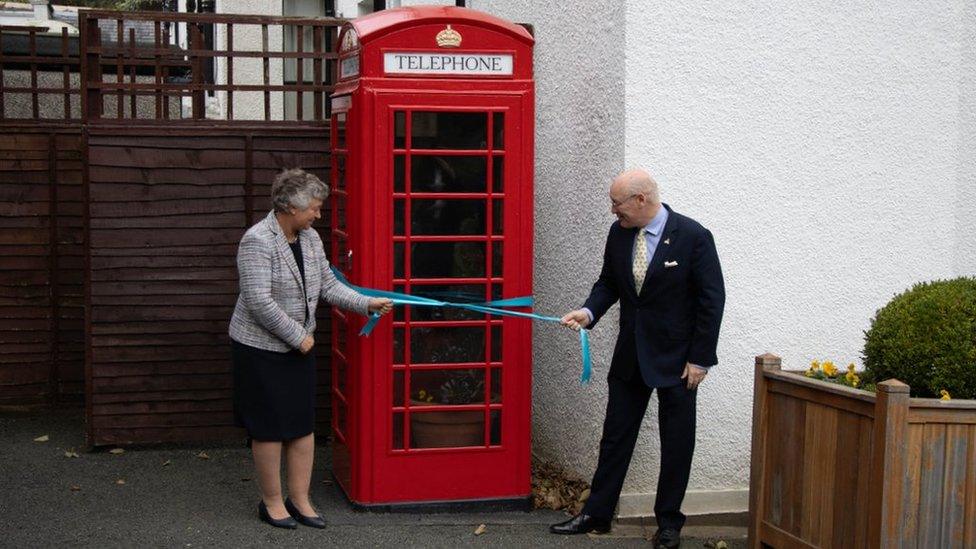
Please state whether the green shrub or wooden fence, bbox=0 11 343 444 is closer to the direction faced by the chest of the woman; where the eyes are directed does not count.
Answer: the green shrub

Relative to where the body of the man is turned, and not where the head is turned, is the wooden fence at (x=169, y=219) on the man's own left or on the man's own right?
on the man's own right

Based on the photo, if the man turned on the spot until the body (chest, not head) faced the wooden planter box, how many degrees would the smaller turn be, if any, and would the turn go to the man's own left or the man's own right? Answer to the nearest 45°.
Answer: approximately 90° to the man's own left

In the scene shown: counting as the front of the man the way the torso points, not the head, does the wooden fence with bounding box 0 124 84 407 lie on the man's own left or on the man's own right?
on the man's own right

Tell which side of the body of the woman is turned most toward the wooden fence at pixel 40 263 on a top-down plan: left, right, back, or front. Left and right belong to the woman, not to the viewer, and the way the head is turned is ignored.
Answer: back

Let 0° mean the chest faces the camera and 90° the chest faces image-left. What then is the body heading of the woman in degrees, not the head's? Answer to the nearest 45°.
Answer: approximately 315°

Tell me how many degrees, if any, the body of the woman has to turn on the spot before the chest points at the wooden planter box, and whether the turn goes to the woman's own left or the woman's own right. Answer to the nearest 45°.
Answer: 0° — they already face it

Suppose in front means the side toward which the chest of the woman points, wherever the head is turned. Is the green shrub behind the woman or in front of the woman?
in front

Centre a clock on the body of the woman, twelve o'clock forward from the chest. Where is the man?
The man is roughly at 11 o'clock from the woman.

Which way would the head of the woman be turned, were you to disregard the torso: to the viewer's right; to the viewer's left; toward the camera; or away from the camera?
to the viewer's right

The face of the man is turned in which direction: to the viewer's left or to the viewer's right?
to the viewer's left
